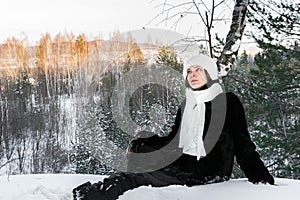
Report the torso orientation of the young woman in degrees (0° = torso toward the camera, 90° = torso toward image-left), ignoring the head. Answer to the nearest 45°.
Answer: approximately 45°

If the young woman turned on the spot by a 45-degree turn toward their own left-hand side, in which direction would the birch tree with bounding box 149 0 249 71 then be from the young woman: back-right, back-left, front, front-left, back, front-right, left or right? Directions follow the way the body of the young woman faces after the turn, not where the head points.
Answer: back

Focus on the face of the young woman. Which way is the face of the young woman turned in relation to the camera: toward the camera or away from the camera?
toward the camera
